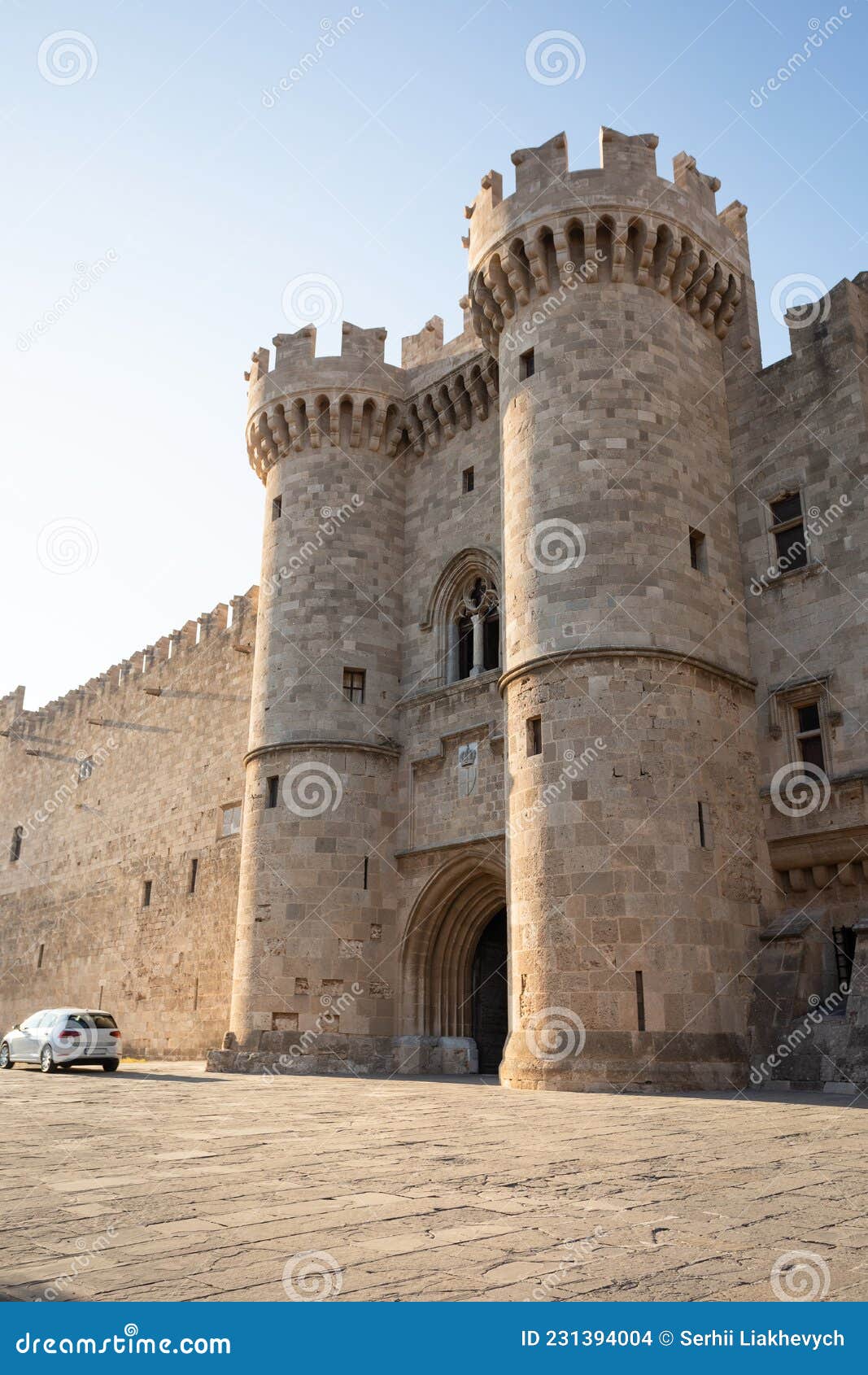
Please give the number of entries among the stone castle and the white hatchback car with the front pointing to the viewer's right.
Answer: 0

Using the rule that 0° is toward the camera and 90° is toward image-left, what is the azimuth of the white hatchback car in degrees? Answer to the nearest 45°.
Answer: approximately 135°

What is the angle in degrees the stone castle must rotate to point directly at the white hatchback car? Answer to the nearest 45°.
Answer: approximately 90° to its right

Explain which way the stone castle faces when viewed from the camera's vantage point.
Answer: facing the viewer and to the left of the viewer
